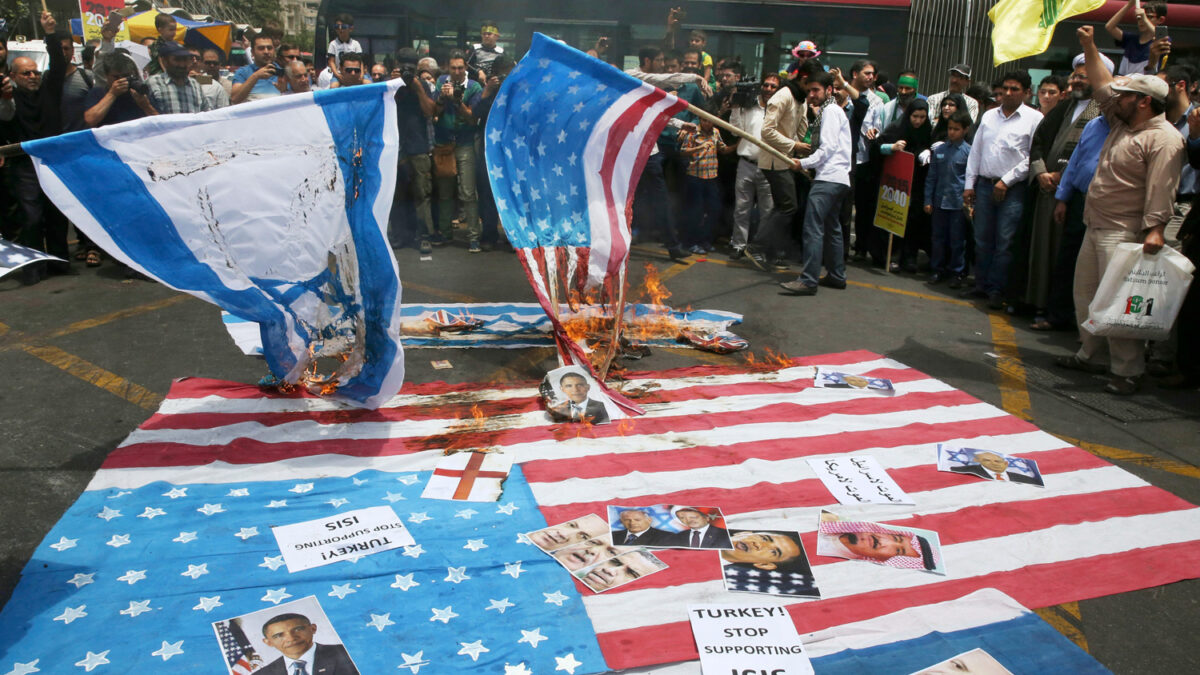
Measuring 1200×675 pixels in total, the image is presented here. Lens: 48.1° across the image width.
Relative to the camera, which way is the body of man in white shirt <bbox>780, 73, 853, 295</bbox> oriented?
to the viewer's left

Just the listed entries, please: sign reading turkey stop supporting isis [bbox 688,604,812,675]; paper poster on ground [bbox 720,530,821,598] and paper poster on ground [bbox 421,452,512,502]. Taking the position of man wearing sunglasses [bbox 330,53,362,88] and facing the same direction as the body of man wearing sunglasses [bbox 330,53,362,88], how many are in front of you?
3

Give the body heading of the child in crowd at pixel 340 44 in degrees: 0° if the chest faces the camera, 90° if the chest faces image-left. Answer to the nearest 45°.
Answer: approximately 0°

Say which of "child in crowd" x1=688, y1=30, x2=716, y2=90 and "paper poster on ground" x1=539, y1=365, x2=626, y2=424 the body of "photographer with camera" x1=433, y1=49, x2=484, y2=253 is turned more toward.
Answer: the paper poster on ground

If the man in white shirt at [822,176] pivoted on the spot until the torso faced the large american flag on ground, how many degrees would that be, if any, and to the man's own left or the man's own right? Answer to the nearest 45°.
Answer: approximately 90° to the man's own left

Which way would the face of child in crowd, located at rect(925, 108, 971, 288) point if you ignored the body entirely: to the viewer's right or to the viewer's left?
to the viewer's left

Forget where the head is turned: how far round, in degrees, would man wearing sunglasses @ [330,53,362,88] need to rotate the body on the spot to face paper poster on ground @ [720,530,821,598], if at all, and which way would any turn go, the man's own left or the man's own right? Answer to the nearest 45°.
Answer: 0° — they already face it

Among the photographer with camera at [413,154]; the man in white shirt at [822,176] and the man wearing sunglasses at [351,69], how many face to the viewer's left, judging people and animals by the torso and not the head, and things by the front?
1
